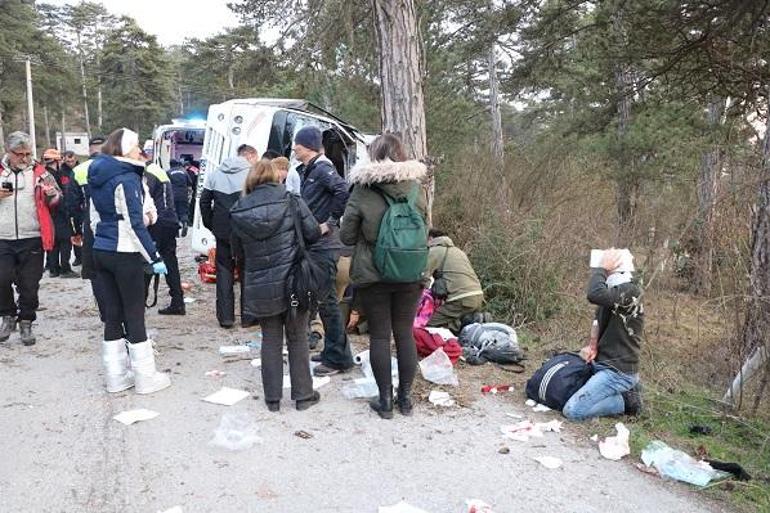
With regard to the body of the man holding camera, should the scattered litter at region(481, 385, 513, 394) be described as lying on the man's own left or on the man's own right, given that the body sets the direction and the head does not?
on the man's own left

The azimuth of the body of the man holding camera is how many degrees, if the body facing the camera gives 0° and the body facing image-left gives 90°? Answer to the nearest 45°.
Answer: approximately 0°

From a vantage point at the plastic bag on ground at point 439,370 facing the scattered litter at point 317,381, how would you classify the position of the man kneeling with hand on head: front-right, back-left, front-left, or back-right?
back-left

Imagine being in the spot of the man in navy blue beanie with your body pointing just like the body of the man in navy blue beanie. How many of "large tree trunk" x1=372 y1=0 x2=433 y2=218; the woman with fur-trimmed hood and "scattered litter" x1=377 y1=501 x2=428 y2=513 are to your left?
2
